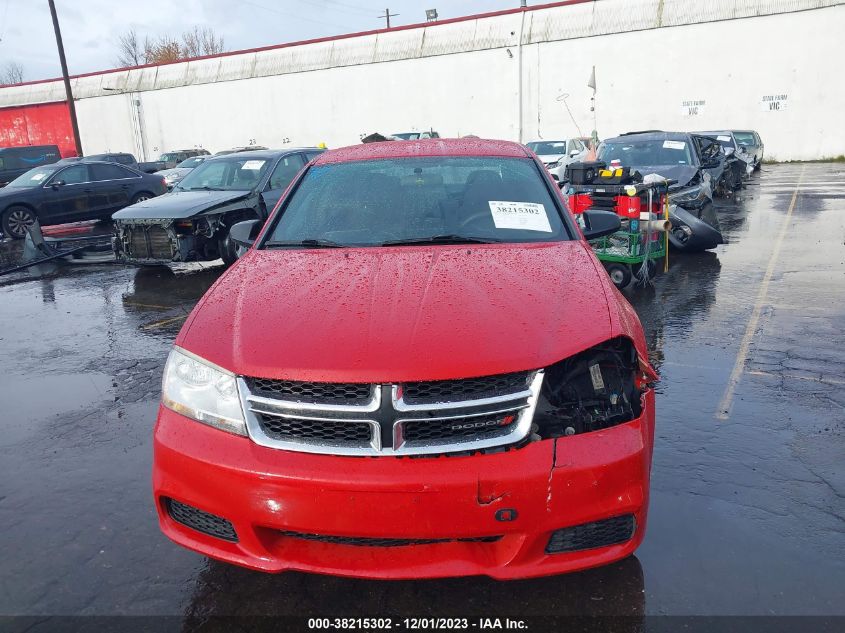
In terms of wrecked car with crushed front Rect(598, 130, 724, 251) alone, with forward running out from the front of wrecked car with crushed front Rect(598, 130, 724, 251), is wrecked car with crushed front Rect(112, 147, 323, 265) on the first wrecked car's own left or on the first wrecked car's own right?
on the first wrecked car's own right

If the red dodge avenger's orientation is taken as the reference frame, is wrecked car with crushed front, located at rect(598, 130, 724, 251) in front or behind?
behind

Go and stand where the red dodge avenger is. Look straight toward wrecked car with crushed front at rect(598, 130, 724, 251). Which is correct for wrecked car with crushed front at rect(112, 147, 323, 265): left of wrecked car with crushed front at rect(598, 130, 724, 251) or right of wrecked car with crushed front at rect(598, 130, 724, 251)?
left

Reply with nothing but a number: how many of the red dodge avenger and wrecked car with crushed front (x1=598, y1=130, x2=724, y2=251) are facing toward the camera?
2

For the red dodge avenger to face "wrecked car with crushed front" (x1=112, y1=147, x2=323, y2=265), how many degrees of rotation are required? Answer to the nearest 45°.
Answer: approximately 180°

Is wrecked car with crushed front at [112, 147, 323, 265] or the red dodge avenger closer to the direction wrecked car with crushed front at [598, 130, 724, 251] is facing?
the red dodge avenger

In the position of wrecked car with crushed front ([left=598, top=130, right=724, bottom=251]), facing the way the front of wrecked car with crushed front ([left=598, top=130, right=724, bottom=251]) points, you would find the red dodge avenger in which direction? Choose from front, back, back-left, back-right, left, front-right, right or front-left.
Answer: front

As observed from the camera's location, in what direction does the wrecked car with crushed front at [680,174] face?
facing the viewer

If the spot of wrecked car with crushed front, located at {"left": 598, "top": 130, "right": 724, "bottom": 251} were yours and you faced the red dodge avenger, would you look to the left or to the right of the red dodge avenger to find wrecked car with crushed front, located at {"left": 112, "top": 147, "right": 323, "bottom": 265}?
right
